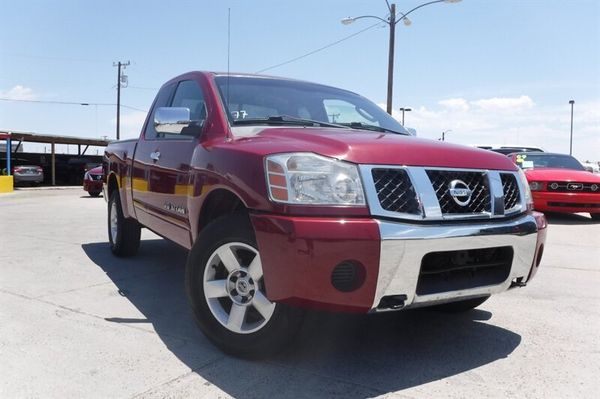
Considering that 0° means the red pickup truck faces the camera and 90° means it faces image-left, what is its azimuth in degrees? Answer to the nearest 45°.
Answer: approximately 315°

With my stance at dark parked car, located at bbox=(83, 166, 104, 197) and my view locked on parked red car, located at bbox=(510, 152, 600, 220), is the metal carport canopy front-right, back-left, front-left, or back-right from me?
back-left

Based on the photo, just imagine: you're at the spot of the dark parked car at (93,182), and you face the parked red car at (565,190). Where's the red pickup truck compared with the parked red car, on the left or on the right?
right

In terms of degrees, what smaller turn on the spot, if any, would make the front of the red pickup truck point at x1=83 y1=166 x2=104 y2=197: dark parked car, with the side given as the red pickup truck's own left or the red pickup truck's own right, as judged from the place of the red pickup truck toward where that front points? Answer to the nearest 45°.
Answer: approximately 180°

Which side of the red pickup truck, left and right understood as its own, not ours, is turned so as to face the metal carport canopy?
back

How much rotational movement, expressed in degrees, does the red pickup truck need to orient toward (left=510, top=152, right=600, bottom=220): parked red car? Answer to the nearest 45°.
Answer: approximately 90° to its left
